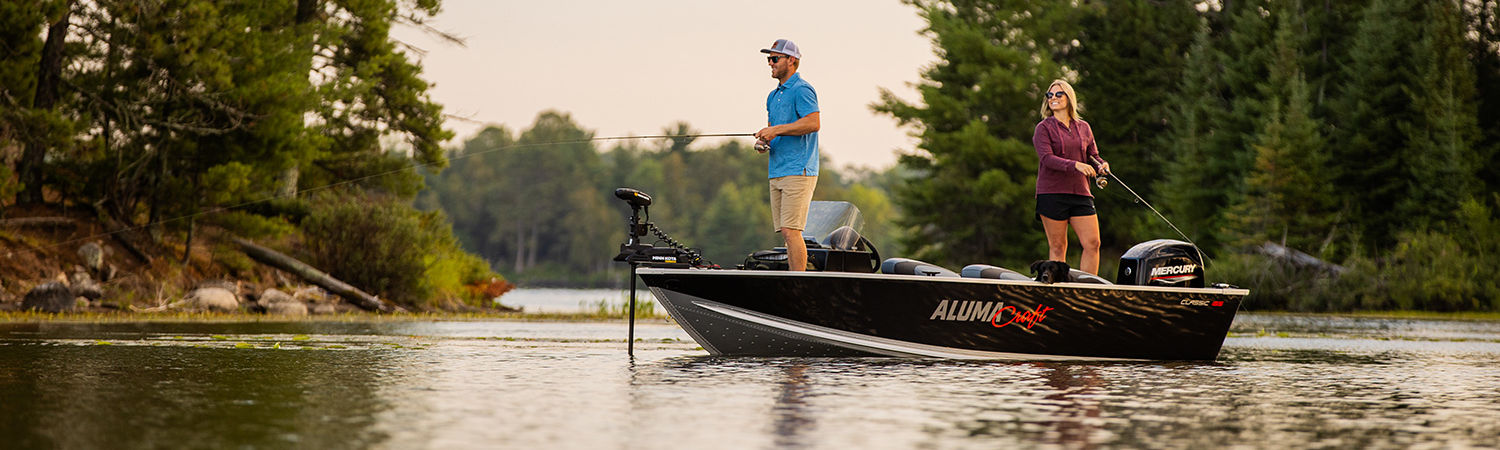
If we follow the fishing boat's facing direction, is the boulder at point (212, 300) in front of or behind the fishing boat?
in front

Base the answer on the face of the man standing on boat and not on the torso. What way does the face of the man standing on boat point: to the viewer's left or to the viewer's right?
to the viewer's left

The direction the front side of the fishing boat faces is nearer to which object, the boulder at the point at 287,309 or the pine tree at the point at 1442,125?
the boulder

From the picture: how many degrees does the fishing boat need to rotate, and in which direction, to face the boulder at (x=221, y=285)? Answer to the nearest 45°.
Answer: approximately 45° to its right

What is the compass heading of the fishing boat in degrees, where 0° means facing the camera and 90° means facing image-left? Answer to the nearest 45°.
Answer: approximately 90°

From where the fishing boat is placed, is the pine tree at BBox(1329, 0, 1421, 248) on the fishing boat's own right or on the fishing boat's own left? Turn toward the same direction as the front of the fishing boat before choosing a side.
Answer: on the fishing boat's own right

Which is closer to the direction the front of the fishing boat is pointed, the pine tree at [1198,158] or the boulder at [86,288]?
the boulder

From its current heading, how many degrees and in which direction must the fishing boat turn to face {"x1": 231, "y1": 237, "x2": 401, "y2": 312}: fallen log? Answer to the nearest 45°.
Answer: approximately 45° to its right

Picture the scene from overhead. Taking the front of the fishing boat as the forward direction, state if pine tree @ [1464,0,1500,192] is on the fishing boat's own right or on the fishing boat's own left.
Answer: on the fishing boat's own right

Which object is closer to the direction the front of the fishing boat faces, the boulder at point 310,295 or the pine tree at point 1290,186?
the boulder

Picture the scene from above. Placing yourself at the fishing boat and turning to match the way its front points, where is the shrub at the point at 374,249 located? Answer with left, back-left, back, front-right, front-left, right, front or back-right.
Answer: front-right

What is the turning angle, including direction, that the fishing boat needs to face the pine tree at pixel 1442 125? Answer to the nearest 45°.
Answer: approximately 135° to its right

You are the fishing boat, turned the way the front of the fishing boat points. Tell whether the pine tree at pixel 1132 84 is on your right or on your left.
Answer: on your right
